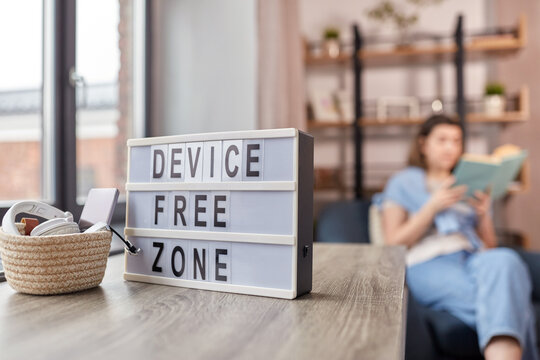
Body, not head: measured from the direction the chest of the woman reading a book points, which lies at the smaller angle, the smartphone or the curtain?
the smartphone

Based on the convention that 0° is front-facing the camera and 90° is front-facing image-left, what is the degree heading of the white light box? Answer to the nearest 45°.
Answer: approximately 45°
